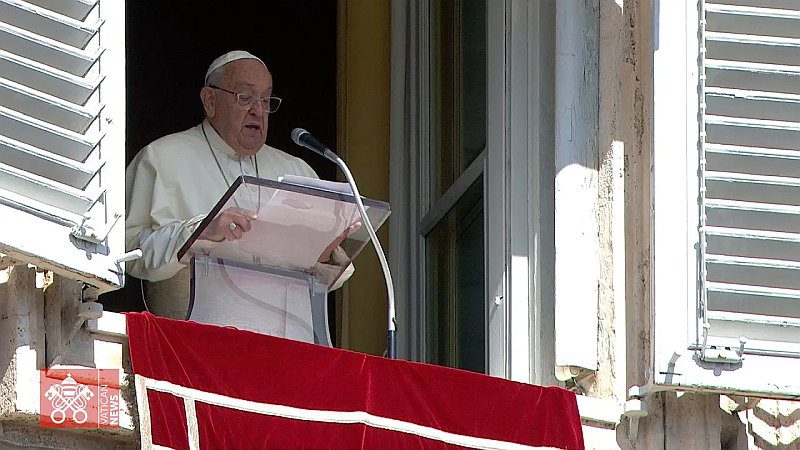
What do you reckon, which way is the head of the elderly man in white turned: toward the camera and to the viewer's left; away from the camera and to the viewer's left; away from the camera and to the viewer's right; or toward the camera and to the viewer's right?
toward the camera and to the viewer's right

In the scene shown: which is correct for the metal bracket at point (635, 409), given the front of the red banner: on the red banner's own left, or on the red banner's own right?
on the red banner's own left

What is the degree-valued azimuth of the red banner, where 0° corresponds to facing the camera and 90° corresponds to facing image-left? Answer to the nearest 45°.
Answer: approximately 315°
